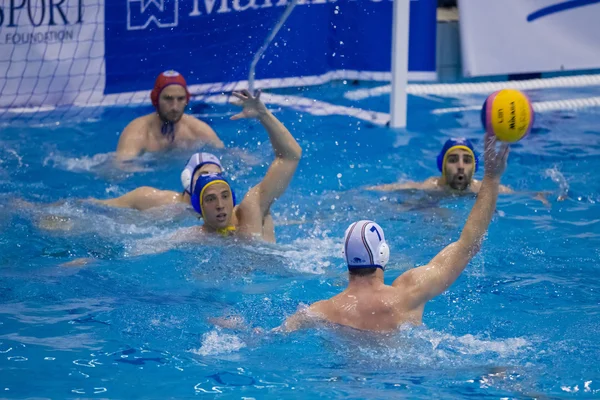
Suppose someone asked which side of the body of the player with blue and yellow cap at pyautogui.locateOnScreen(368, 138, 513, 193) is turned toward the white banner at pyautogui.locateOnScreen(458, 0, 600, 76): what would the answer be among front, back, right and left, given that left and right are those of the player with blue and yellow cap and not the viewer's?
back

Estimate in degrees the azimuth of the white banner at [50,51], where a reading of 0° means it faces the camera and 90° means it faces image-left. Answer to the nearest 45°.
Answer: approximately 0°

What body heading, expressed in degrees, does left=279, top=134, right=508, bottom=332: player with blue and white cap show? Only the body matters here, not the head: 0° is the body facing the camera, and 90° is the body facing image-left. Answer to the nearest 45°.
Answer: approximately 180°

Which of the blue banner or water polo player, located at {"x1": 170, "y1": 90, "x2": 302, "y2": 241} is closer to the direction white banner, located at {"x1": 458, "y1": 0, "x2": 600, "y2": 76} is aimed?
the water polo player
